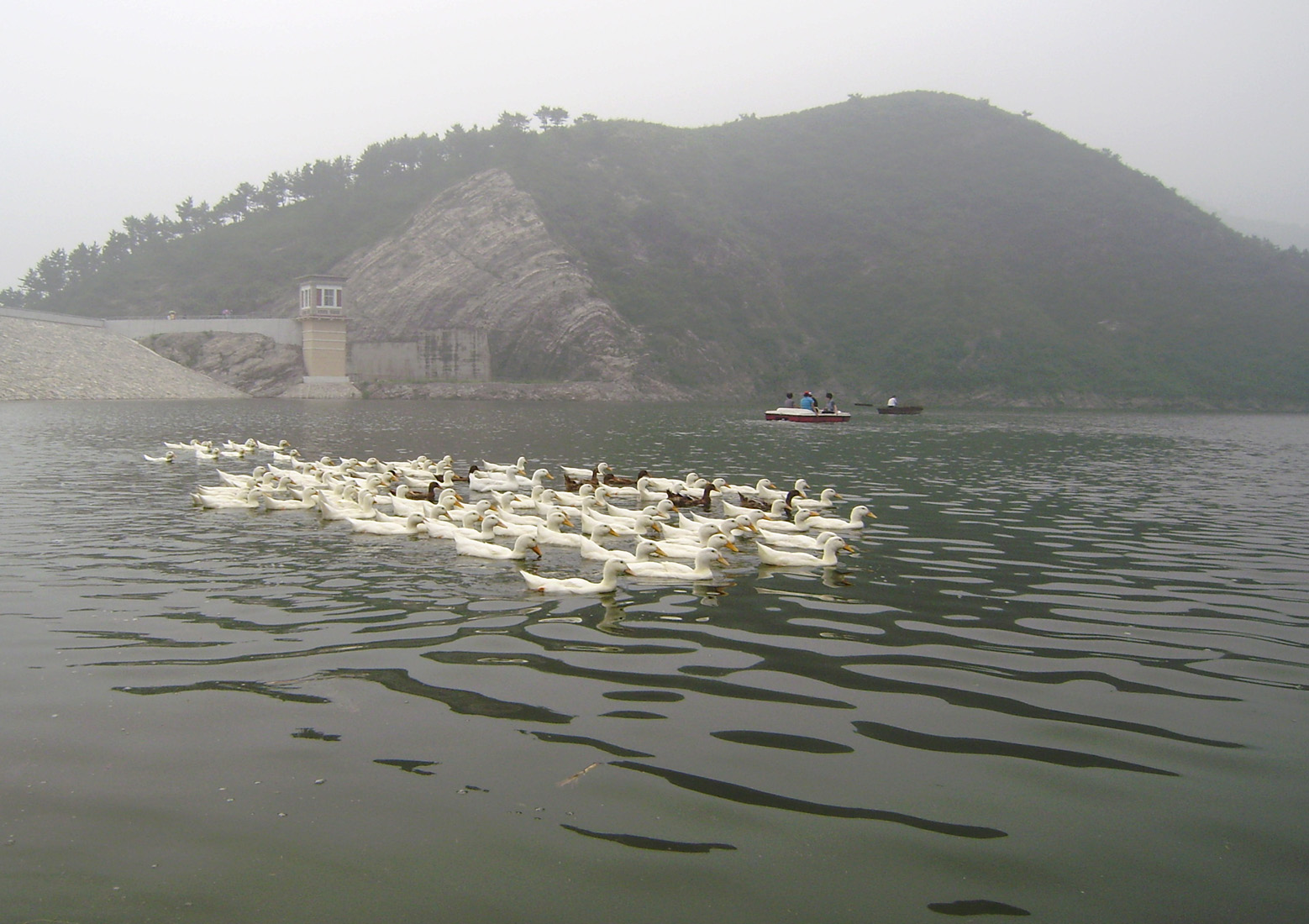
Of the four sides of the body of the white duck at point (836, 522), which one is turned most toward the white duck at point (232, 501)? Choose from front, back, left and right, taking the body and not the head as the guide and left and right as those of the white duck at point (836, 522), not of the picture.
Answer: back

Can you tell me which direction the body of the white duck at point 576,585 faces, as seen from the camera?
to the viewer's right

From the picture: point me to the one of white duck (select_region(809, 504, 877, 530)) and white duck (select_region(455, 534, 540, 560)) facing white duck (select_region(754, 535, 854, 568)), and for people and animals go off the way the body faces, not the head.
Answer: white duck (select_region(455, 534, 540, 560))

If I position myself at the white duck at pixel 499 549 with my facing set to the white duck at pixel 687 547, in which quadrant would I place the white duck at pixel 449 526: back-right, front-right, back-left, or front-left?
back-left

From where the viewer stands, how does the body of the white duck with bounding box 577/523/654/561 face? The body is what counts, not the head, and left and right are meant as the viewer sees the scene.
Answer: facing to the right of the viewer

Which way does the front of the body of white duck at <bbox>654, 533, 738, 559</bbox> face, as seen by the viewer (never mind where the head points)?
to the viewer's right

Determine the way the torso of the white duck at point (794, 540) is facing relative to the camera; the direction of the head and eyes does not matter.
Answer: to the viewer's right

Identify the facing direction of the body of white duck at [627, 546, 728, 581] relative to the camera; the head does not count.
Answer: to the viewer's right

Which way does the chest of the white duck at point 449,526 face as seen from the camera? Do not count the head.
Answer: to the viewer's right

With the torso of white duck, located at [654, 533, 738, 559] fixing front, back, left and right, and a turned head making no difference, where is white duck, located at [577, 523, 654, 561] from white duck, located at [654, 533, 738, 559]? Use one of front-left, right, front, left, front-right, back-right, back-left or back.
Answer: back

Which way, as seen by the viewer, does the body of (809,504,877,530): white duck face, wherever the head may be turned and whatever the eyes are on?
to the viewer's right

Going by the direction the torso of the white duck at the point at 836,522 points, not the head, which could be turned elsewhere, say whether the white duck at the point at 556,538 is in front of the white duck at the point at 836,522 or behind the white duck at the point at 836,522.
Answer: behind

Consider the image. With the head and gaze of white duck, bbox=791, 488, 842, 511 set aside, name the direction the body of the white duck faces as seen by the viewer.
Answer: to the viewer's right
